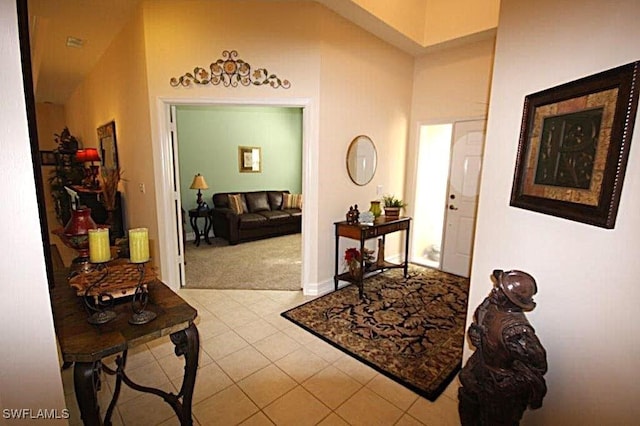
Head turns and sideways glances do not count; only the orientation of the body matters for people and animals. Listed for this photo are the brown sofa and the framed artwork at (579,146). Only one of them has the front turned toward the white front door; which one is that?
the brown sofa

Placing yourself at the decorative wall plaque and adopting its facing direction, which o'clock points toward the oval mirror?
The oval mirror is roughly at 9 o'clock from the decorative wall plaque.

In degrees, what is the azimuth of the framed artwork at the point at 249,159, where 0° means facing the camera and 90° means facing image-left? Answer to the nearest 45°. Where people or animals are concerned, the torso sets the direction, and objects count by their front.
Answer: approximately 0°

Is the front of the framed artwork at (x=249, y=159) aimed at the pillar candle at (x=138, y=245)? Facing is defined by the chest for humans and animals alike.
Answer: yes

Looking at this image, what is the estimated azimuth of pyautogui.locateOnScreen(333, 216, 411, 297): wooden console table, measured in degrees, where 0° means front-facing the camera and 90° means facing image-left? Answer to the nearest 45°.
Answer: approximately 315°
